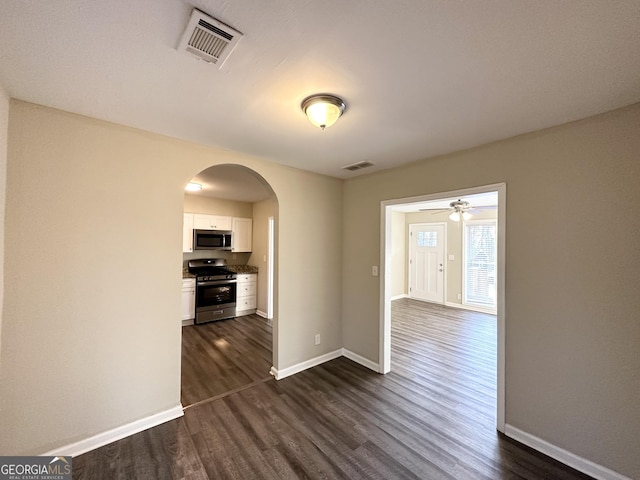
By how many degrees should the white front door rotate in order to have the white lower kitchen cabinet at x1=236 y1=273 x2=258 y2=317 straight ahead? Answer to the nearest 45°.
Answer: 0° — it already faces it

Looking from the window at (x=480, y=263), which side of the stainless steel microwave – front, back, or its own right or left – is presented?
left

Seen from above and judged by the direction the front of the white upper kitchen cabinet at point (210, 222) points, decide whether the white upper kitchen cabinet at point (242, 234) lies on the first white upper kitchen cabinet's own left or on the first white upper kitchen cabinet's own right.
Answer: on the first white upper kitchen cabinet's own left

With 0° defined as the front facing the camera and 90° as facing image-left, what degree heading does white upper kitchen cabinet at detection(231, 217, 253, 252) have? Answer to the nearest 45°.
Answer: approximately 0°

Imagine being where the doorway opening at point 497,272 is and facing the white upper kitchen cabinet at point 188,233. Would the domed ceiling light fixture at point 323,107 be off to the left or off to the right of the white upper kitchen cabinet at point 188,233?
left

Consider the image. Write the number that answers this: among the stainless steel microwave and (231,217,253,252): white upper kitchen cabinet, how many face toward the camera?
2
